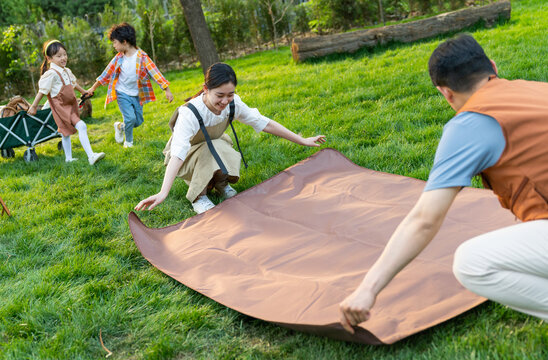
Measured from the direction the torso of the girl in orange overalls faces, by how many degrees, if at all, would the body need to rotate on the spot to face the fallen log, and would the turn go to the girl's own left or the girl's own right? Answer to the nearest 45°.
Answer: approximately 45° to the girl's own left

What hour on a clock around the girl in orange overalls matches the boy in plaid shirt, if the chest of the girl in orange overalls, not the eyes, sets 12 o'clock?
The boy in plaid shirt is roughly at 10 o'clock from the girl in orange overalls.

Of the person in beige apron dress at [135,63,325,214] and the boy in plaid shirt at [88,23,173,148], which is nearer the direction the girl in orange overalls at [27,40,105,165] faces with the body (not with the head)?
the person in beige apron dress

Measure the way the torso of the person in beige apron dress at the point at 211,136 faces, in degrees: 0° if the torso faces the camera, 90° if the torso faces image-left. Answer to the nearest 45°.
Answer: approximately 315°

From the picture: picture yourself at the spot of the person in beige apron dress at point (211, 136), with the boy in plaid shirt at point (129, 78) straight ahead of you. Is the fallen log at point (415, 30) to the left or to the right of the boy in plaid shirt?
right

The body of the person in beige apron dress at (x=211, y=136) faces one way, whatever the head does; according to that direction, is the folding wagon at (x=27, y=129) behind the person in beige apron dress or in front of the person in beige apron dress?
behind

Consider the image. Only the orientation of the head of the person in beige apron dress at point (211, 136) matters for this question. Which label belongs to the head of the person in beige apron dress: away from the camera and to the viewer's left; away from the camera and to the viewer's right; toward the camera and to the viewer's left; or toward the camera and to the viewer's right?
toward the camera and to the viewer's right

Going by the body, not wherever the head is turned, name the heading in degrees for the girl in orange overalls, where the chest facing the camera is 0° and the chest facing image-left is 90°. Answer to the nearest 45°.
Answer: approximately 315°
